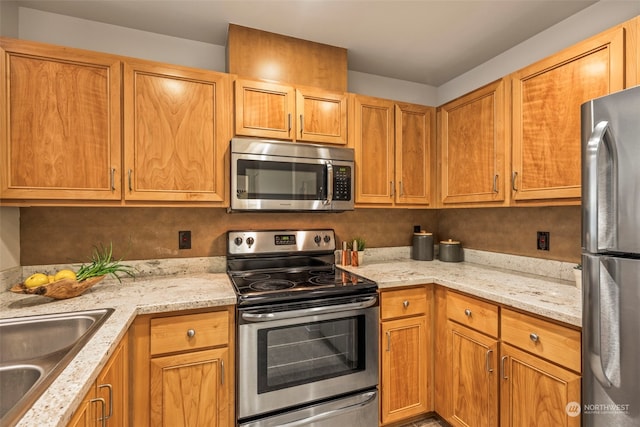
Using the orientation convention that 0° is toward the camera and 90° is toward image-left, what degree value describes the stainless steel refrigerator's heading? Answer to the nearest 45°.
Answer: approximately 45°

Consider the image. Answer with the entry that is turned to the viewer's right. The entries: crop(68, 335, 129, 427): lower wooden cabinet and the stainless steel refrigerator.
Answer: the lower wooden cabinet

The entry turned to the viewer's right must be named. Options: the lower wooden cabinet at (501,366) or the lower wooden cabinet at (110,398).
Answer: the lower wooden cabinet at (110,398)

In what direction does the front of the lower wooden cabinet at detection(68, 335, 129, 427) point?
to the viewer's right

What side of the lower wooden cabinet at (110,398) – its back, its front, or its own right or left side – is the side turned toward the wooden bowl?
left

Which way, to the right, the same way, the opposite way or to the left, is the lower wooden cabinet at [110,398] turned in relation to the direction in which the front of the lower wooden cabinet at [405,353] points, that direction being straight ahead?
to the left

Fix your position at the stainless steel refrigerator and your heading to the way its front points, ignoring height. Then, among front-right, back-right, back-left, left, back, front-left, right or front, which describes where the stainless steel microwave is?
front-right

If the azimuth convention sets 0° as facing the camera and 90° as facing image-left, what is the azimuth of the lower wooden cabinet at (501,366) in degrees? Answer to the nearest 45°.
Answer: approximately 45°

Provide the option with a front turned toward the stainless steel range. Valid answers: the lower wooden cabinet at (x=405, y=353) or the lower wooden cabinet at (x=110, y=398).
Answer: the lower wooden cabinet at (x=110, y=398)
